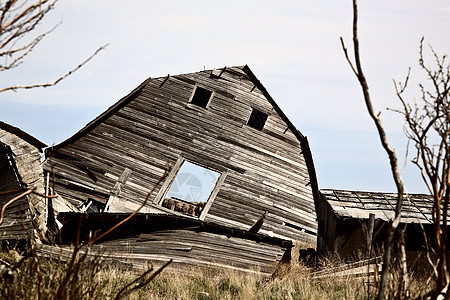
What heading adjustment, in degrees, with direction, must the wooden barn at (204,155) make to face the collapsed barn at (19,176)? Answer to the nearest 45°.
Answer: approximately 45° to its right

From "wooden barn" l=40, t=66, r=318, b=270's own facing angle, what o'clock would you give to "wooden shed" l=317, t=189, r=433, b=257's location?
"wooden shed" l=317, t=189, r=433, b=257 is roughly at 9 o'clock from "wooden barn" l=40, t=66, r=318, b=270.

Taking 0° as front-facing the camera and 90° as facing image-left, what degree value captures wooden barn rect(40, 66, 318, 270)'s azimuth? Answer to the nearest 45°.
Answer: approximately 0°
